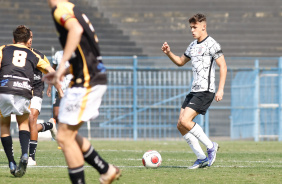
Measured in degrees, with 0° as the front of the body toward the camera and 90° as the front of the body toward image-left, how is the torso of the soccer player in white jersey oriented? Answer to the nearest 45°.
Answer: approximately 45°
